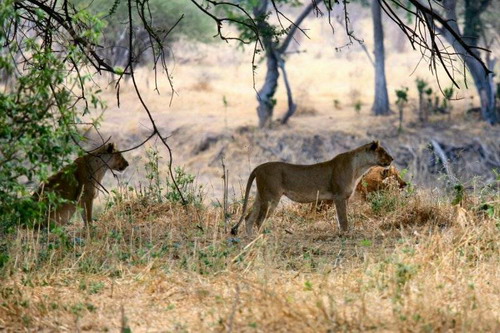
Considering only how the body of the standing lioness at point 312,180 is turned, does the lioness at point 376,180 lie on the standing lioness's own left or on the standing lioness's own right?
on the standing lioness's own left

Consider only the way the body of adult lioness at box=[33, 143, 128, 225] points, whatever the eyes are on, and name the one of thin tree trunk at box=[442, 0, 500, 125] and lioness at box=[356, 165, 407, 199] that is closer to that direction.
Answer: the lioness

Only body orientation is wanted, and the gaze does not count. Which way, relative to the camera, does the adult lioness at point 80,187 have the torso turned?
to the viewer's right

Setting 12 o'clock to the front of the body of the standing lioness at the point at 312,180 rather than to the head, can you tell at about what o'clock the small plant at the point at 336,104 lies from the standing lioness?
The small plant is roughly at 9 o'clock from the standing lioness.

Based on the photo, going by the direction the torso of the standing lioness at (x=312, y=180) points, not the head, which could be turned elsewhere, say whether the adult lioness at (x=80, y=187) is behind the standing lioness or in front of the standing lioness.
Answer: behind

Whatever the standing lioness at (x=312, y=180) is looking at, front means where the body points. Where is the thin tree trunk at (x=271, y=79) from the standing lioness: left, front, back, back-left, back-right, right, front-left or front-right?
left

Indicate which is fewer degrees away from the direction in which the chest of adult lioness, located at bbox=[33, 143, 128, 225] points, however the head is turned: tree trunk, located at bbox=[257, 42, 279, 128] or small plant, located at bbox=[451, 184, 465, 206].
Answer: the small plant

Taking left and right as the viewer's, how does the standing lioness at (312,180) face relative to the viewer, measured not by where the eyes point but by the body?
facing to the right of the viewer

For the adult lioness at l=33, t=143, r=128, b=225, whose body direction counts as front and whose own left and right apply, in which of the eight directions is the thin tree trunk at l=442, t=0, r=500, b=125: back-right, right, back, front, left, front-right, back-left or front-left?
front-left

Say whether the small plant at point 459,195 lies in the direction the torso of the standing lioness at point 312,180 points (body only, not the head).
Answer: yes

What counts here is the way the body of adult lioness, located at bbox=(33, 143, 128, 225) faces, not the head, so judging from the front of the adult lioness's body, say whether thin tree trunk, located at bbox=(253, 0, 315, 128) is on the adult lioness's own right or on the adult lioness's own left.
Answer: on the adult lioness's own left
